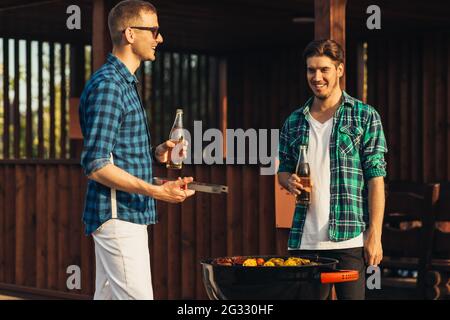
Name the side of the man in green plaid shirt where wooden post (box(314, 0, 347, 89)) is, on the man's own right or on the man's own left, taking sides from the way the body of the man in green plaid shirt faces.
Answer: on the man's own right

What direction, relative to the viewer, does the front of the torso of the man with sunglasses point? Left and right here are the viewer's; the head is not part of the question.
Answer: facing to the right of the viewer

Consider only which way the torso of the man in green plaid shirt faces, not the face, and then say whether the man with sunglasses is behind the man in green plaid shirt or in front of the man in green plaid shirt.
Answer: in front

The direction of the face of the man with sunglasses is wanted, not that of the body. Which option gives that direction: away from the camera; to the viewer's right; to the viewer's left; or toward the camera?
to the viewer's right

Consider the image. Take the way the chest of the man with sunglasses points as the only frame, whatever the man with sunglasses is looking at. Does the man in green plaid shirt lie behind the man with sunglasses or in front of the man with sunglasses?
in front

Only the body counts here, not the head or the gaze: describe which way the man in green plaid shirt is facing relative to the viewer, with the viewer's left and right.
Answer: facing the viewer and to the left of the viewer

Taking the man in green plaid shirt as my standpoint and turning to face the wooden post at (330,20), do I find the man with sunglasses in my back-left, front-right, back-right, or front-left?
back-left

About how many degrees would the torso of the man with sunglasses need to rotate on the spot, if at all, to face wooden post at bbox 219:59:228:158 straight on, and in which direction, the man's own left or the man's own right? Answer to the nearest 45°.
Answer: approximately 90° to the man's own left

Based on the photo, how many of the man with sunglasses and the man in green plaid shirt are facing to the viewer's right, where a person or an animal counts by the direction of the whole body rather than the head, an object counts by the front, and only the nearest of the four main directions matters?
1

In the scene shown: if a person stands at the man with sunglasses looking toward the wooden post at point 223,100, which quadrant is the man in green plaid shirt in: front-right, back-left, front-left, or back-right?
front-right

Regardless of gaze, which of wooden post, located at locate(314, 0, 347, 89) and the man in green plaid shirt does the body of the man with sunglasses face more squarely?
the man in green plaid shirt

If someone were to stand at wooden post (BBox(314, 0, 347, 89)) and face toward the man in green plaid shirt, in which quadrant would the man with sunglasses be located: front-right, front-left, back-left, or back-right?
front-right

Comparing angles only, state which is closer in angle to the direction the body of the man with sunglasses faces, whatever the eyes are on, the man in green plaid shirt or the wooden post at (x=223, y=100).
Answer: the man in green plaid shirt

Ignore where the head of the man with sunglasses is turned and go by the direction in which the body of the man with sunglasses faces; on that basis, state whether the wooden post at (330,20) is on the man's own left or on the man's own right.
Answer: on the man's own left

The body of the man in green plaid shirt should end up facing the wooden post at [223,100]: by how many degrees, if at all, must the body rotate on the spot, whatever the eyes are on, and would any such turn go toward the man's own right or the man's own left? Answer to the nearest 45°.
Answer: approximately 135° to the man's own right
